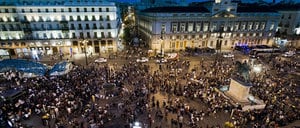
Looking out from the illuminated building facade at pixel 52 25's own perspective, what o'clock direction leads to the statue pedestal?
The statue pedestal is roughly at 11 o'clock from the illuminated building facade.

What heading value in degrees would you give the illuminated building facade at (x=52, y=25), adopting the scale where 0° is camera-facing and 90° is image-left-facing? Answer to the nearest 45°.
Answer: approximately 0°
